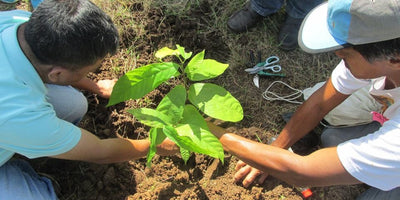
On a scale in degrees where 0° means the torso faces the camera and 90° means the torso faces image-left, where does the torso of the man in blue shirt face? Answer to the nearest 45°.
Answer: approximately 270°

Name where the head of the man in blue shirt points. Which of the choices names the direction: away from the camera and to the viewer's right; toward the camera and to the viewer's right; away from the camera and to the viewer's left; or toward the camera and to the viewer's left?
away from the camera and to the viewer's right
